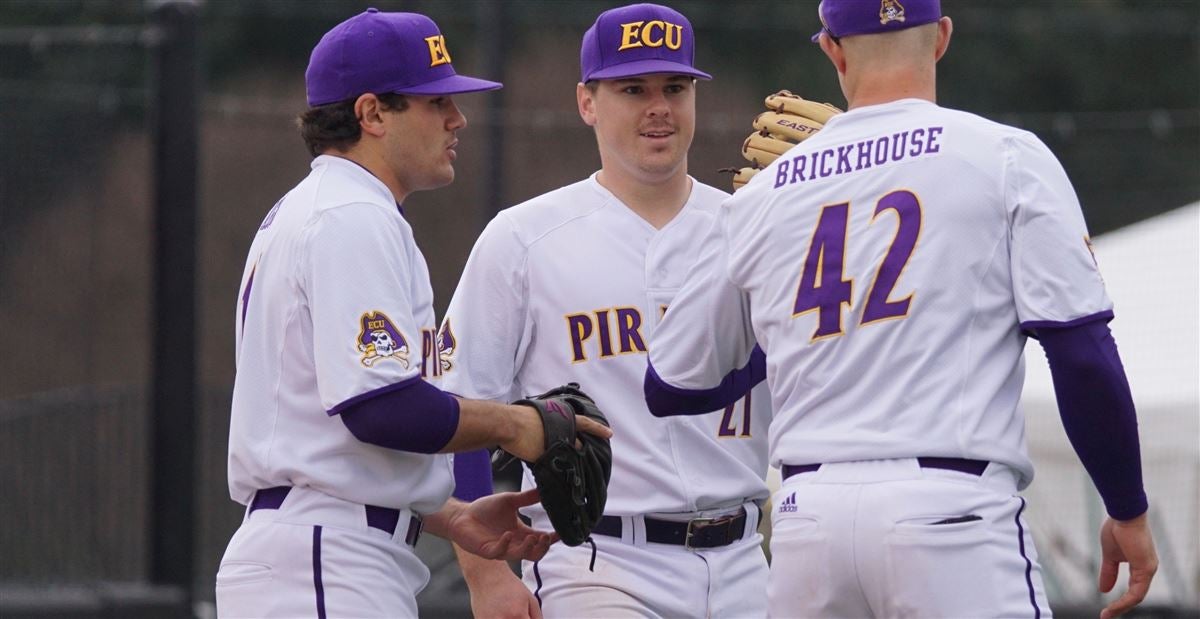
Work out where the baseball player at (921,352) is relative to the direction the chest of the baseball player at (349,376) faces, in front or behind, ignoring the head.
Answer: in front

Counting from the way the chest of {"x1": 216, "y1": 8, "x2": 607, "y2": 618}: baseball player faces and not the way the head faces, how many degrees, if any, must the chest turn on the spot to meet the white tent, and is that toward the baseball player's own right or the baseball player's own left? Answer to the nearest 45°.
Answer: approximately 45° to the baseball player's own left

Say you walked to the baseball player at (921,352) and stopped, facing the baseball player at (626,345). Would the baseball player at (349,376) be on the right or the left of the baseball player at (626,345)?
left

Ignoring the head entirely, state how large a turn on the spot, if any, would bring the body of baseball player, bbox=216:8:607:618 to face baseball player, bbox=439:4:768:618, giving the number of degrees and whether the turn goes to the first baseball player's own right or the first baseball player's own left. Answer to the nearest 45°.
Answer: approximately 45° to the first baseball player's own left

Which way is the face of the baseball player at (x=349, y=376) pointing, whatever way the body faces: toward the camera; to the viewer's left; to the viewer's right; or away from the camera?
to the viewer's right

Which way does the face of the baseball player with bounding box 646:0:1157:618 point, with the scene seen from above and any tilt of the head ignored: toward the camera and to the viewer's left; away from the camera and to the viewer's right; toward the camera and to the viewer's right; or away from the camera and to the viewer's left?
away from the camera and to the viewer's left

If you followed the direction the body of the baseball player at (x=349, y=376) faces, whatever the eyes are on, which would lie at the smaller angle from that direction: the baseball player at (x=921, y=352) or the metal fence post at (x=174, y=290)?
the baseball player

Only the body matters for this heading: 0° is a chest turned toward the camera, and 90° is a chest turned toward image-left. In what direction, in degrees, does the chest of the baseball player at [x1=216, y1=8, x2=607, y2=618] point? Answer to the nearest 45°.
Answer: approximately 270°

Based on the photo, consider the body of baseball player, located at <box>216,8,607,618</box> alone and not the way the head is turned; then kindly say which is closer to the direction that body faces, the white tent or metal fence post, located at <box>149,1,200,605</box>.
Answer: the white tent
